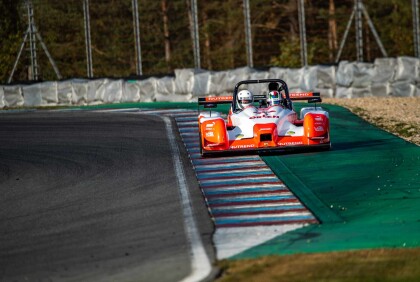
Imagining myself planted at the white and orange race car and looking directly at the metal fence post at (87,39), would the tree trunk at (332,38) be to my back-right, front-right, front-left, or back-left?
front-right

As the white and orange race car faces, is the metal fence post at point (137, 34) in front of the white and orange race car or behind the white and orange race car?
behind

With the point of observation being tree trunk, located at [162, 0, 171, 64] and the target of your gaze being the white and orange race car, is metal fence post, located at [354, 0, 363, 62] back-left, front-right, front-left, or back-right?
front-left

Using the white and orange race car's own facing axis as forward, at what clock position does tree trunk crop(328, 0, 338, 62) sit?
The tree trunk is roughly at 6 o'clock from the white and orange race car.

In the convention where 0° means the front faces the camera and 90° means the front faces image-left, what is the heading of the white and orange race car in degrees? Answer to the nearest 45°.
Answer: approximately 0°

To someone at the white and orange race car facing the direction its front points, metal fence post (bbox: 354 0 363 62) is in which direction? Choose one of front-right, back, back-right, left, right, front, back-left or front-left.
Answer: back

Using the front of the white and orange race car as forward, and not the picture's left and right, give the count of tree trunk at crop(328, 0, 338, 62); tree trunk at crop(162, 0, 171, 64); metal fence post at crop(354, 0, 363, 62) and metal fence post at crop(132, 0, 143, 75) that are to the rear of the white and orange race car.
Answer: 4

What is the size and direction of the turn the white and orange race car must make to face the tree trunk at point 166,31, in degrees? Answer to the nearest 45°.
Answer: approximately 180°

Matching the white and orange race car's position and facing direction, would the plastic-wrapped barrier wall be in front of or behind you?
behind

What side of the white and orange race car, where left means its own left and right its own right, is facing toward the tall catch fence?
back
